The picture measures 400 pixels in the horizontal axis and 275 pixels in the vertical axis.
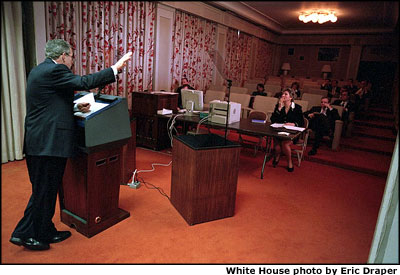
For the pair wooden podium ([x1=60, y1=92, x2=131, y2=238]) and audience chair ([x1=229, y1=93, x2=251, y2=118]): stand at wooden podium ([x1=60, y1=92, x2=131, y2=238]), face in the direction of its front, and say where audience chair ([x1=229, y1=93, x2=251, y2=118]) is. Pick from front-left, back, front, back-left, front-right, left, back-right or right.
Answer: front

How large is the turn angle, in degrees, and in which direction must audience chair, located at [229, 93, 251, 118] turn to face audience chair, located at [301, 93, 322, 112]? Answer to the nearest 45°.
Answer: approximately 135° to its left

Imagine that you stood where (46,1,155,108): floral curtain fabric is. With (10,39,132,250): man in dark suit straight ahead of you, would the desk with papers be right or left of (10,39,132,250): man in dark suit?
left

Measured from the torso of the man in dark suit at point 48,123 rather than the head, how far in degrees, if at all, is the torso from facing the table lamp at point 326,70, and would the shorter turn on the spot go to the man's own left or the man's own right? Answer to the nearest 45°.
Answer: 0° — they already face it

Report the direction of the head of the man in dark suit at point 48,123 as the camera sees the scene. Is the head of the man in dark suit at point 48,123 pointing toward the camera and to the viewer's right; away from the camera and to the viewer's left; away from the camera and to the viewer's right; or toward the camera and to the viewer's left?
away from the camera and to the viewer's right

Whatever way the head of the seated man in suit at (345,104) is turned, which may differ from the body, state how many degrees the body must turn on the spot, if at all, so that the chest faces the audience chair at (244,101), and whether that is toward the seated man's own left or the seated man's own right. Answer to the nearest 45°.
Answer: approximately 45° to the seated man's own right

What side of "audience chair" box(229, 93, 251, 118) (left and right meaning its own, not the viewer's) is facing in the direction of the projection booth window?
back

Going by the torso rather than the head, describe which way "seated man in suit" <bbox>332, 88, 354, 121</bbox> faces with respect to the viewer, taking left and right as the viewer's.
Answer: facing the viewer and to the left of the viewer

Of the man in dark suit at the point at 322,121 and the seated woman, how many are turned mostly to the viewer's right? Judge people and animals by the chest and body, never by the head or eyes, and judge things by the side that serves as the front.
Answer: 0

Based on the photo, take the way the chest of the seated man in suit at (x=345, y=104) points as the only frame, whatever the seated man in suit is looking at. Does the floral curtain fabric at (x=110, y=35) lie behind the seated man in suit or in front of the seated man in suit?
in front

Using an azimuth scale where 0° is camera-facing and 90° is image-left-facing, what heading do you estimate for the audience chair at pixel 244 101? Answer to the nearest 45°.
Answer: approximately 45°

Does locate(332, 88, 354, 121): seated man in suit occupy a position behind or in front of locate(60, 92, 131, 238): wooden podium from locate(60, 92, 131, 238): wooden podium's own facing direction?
in front

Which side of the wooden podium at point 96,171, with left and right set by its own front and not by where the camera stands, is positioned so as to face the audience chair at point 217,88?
front

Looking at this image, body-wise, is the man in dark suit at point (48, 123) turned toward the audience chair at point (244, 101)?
yes

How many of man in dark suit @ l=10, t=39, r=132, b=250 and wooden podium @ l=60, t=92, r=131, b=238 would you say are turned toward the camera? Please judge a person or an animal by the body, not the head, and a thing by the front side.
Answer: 0

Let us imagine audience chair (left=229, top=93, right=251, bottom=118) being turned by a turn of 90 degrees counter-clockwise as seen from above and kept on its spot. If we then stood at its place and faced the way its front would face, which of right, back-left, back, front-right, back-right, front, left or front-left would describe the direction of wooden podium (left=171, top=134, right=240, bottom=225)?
front-right

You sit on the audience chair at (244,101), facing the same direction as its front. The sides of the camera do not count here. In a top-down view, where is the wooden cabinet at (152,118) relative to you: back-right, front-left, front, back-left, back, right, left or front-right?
front
